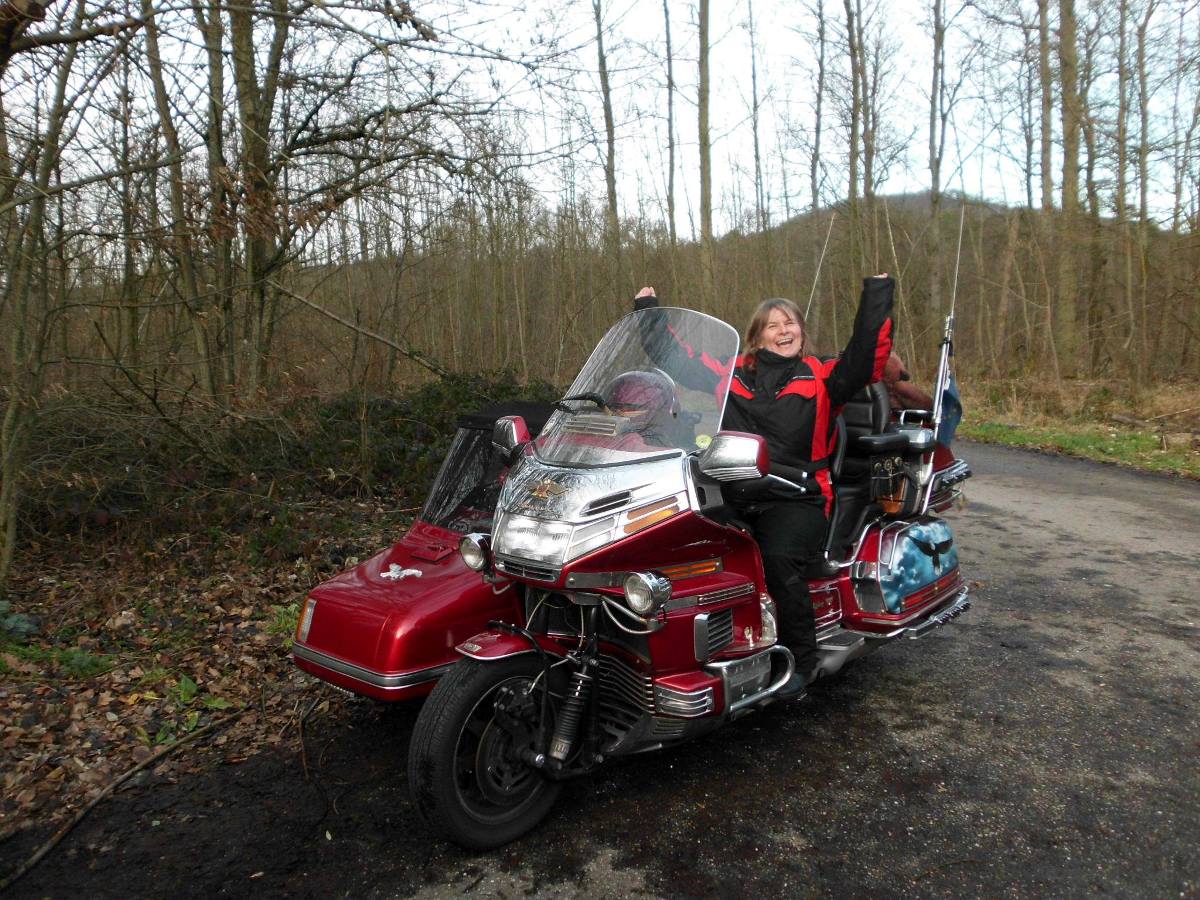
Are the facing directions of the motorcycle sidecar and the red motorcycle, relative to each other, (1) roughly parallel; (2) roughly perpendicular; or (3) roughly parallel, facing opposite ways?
roughly parallel

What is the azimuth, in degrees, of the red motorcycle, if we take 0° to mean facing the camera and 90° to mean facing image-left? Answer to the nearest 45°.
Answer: approximately 45°

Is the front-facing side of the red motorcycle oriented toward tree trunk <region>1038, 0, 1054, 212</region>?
no

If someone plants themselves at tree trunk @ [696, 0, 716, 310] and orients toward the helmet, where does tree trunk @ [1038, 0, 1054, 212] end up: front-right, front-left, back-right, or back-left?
back-left

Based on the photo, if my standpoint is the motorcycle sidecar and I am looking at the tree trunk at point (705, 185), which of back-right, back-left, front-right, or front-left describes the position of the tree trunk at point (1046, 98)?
front-right

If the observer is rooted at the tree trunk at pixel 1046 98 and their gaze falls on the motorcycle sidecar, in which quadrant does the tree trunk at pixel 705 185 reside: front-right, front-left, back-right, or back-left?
front-right

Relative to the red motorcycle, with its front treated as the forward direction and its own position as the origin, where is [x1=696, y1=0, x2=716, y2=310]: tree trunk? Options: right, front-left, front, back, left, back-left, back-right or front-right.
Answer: back-right

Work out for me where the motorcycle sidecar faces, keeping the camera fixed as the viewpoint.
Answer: facing the viewer and to the left of the viewer

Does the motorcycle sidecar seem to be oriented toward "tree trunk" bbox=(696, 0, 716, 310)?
no

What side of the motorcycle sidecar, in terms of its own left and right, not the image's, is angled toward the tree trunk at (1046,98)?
back

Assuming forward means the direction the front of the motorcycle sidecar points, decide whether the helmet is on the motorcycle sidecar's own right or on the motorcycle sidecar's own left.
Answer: on the motorcycle sidecar's own left
